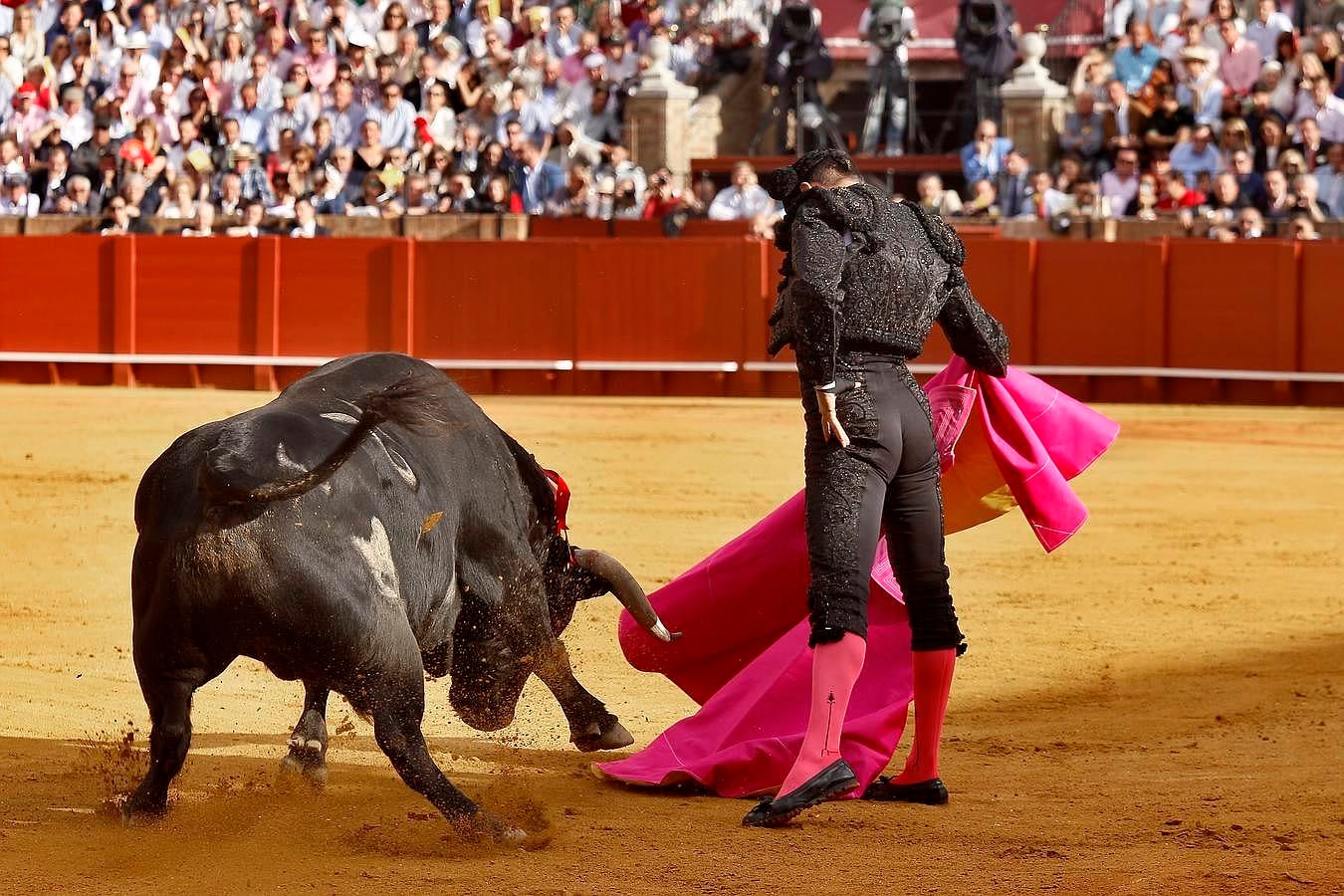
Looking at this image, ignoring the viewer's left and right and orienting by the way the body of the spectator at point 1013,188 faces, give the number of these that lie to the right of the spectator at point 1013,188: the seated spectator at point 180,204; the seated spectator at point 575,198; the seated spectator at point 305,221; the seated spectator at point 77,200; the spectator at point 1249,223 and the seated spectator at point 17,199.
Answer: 5

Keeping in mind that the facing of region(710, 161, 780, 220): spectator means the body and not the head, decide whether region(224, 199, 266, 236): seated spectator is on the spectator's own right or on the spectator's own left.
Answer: on the spectator's own right

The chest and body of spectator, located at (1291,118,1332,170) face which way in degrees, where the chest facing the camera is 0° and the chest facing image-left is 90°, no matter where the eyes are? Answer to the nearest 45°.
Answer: approximately 0°

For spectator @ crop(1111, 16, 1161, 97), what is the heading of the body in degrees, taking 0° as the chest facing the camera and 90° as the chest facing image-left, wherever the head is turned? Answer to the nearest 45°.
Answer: approximately 0°

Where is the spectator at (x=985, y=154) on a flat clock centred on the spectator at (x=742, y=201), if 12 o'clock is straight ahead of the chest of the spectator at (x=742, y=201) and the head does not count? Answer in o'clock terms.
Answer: the spectator at (x=985, y=154) is roughly at 9 o'clock from the spectator at (x=742, y=201).

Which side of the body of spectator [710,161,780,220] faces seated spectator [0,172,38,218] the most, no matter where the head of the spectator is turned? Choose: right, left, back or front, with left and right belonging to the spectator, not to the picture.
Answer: right
